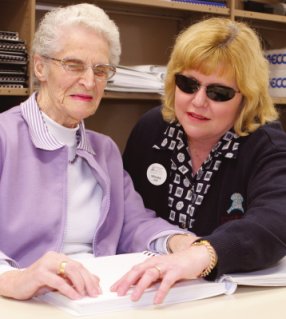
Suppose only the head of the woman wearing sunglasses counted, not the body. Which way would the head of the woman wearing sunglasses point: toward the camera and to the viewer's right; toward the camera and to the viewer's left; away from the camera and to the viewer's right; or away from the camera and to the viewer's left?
toward the camera and to the viewer's left

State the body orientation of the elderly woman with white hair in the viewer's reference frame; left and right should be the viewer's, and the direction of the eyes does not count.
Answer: facing the viewer and to the right of the viewer

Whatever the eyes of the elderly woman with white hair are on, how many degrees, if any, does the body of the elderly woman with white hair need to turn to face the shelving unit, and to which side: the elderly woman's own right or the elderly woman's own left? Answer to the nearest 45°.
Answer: approximately 135° to the elderly woman's own left
